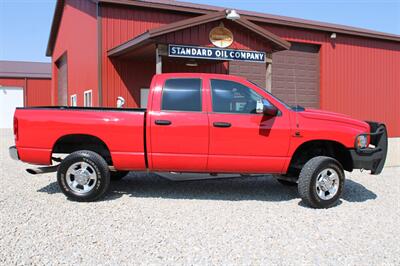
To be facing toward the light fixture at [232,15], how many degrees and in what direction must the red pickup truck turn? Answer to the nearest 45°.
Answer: approximately 90° to its left

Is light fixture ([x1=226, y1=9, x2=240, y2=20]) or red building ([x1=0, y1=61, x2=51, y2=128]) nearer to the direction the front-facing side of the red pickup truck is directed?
the light fixture

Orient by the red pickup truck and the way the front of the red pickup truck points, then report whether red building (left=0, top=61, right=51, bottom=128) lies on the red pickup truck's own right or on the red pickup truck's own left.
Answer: on the red pickup truck's own left

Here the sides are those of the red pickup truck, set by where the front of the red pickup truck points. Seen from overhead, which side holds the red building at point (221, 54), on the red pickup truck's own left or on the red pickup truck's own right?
on the red pickup truck's own left

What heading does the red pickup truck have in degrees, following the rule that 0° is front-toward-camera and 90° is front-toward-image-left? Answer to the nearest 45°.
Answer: approximately 270°
